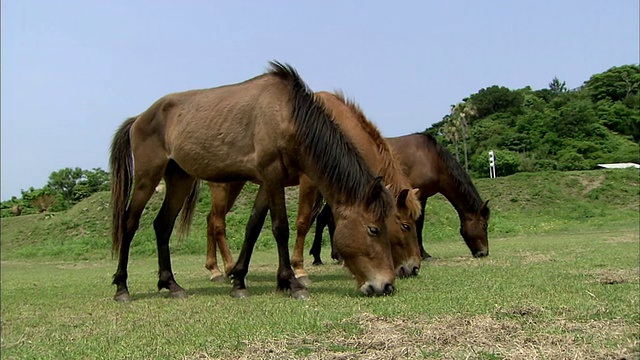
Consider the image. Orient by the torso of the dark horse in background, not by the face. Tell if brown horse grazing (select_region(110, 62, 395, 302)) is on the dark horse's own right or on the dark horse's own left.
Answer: on the dark horse's own right

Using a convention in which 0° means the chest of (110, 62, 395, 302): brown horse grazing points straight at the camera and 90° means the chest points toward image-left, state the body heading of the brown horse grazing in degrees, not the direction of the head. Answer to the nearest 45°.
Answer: approximately 270°

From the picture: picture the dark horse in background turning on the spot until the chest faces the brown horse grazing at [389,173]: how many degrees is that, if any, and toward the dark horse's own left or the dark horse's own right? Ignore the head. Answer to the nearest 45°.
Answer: approximately 90° to the dark horse's own right

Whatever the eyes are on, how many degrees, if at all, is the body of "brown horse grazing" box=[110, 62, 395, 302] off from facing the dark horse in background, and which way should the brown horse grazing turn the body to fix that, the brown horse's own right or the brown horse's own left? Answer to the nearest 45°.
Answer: approximately 45° to the brown horse's own left

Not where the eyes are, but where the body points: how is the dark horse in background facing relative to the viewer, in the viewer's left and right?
facing to the right of the viewer

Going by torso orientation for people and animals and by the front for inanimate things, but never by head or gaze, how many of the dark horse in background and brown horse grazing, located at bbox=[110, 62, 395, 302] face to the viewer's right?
2
